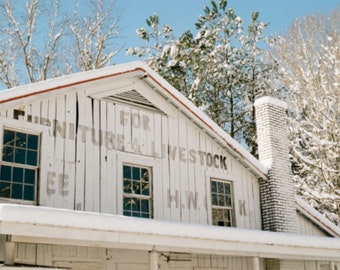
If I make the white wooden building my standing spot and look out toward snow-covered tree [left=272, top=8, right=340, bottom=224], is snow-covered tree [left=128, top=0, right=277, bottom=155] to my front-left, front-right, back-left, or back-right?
front-left

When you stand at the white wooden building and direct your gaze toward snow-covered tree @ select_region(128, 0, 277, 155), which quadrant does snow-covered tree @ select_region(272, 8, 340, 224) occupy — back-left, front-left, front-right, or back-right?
front-right

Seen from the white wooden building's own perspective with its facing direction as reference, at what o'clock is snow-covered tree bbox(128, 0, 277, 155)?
The snow-covered tree is roughly at 8 o'clock from the white wooden building.

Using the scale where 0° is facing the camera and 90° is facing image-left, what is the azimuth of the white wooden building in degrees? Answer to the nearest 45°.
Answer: approximately 315°

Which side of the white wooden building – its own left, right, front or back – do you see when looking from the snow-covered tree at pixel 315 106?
left
